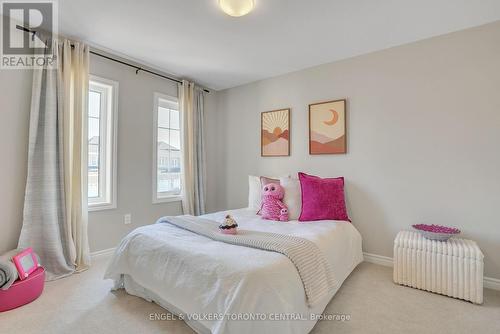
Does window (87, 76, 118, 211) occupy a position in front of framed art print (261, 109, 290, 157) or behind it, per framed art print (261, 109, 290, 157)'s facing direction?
in front

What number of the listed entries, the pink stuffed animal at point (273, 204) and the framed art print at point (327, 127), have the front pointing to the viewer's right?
0

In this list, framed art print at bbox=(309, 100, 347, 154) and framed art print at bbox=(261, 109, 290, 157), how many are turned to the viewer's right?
0

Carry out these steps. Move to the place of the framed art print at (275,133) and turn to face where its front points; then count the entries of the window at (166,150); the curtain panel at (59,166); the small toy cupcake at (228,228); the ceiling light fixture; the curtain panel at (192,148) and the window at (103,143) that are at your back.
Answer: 0

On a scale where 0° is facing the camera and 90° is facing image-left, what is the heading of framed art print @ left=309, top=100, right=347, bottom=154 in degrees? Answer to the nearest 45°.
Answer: approximately 45°

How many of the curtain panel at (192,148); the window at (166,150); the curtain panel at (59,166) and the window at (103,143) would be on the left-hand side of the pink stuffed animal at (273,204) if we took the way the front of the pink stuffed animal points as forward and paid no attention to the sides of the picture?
0

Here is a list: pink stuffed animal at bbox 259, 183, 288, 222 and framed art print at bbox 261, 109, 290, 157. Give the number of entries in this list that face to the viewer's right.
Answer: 0

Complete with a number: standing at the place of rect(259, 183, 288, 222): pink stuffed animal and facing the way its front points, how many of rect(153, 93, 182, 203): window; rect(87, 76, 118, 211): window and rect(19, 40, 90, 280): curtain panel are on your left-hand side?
0

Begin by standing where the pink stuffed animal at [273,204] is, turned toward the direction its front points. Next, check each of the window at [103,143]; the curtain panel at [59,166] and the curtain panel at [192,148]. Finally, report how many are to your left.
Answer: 0

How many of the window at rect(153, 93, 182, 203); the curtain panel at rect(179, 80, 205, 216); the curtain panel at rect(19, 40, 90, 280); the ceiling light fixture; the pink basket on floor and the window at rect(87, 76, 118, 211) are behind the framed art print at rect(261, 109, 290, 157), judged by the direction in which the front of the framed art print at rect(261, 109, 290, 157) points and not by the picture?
0

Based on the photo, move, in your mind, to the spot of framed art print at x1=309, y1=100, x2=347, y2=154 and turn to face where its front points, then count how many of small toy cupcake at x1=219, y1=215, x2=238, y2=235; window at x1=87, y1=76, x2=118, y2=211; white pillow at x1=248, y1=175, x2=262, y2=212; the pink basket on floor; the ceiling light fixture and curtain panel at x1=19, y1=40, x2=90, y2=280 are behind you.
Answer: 0

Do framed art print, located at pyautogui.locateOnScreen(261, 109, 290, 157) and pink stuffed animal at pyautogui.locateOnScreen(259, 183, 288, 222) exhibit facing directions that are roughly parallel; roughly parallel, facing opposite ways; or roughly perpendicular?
roughly parallel

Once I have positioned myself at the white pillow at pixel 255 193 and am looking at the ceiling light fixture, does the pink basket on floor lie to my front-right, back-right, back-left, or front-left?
front-right

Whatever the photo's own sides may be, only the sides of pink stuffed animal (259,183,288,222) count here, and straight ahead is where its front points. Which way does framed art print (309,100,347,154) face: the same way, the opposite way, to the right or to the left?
the same way

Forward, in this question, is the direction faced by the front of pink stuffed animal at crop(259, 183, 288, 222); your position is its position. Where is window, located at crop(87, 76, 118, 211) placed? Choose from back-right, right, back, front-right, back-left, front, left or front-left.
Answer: front-right

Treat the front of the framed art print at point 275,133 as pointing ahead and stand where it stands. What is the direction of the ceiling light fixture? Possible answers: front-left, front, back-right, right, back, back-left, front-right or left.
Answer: front-left

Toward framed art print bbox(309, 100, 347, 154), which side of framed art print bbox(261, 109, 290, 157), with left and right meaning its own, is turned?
left

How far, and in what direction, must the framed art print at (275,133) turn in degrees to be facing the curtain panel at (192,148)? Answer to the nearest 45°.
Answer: approximately 45° to its right

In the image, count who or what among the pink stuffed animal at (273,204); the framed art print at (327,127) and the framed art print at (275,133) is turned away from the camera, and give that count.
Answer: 0

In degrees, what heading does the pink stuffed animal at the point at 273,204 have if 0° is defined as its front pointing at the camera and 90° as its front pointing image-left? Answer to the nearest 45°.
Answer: approximately 45°

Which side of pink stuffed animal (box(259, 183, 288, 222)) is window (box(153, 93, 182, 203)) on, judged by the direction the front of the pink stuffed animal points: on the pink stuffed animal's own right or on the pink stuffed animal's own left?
on the pink stuffed animal's own right
